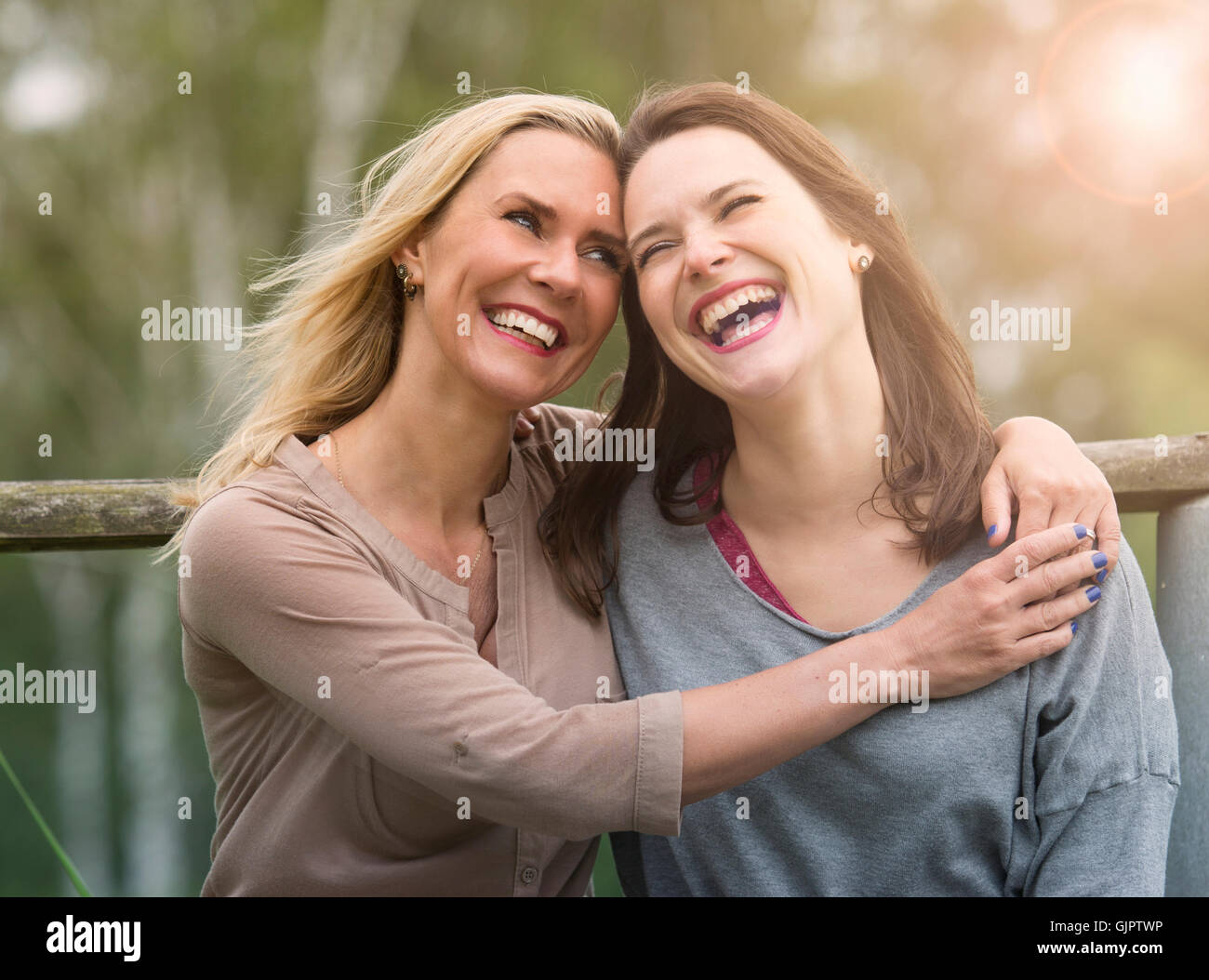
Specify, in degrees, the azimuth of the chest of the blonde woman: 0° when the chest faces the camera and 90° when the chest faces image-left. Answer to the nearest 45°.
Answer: approximately 315°

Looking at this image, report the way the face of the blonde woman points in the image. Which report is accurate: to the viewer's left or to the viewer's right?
to the viewer's right
